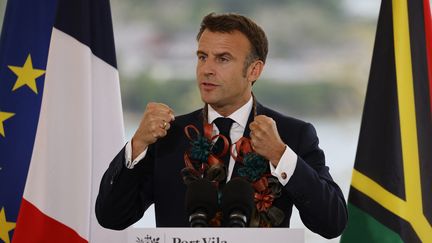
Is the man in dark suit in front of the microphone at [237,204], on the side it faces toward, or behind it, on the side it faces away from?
in front

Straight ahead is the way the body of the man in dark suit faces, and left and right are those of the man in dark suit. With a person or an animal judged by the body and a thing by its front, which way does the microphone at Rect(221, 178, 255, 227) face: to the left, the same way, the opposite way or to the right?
the opposite way

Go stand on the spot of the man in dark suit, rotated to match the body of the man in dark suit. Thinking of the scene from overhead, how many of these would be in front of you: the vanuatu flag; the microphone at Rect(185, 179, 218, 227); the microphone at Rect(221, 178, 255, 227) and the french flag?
2

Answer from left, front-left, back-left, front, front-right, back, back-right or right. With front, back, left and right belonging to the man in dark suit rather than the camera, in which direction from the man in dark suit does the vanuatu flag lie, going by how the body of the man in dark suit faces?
back-left

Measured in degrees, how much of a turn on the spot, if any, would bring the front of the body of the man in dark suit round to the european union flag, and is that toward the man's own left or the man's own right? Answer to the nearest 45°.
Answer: approximately 135° to the man's own right

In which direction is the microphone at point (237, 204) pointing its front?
away from the camera

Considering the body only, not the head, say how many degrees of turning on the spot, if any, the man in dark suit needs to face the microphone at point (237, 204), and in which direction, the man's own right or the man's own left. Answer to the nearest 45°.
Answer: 0° — they already face it

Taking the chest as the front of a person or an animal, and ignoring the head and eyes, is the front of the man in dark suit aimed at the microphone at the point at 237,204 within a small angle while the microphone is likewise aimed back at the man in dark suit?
yes

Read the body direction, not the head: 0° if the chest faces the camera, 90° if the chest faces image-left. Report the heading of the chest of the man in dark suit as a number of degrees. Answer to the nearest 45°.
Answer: approximately 0°

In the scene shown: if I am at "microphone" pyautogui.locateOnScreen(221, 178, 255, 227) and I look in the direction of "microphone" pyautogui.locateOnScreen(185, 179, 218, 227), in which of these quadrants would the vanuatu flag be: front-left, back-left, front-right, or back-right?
back-right

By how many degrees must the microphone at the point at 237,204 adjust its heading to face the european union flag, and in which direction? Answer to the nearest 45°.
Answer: approximately 45° to its left

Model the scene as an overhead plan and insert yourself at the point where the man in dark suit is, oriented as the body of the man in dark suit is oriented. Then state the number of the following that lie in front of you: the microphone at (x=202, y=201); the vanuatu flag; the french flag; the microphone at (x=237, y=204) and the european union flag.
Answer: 2

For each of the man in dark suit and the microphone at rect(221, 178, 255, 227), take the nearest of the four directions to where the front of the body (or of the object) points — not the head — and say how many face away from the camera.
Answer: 1
